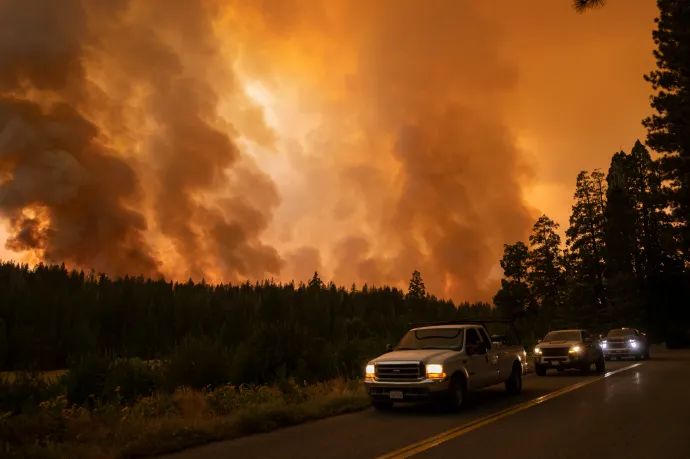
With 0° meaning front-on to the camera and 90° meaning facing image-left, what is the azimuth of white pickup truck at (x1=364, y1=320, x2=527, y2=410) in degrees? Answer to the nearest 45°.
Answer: approximately 45°

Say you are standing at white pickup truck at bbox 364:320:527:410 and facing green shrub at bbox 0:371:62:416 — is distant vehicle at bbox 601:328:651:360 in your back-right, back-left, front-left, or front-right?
back-right

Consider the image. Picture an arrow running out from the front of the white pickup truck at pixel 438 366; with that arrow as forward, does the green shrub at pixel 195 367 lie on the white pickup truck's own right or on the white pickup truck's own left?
on the white pickup truck's own right

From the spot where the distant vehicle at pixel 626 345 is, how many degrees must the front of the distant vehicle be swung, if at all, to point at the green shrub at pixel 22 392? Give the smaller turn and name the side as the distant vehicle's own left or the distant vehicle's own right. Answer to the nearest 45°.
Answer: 0° — it already faces it

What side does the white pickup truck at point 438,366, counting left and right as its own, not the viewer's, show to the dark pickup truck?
back

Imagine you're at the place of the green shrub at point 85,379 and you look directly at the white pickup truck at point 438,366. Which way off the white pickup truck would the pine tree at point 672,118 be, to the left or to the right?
left

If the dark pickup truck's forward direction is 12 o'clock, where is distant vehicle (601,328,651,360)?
The distant vehicle is roughly at 5 o'clock from the dark pickup truck.

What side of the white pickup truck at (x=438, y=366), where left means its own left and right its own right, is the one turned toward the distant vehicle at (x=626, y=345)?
back
